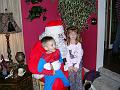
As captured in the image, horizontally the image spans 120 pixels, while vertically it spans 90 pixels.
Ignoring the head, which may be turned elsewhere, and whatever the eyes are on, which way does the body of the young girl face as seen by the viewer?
toward the camera

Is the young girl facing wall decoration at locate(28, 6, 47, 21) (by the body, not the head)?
no

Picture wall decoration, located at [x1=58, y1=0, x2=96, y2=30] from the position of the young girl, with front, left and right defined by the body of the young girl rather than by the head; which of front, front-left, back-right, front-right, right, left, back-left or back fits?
back

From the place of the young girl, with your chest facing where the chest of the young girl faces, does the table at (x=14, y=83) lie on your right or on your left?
on your right

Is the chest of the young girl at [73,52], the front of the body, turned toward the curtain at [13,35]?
no
